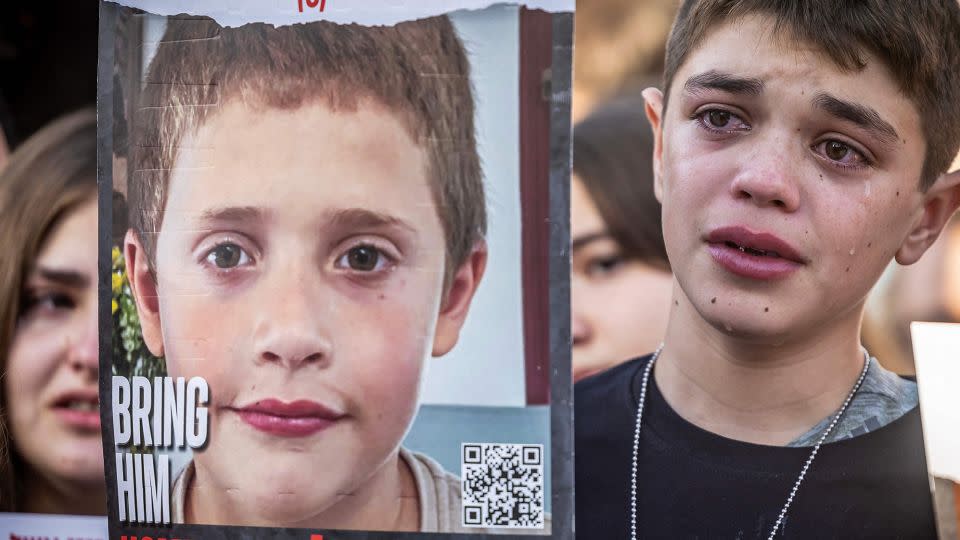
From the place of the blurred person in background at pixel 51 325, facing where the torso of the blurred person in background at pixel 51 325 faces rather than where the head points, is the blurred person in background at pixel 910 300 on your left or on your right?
on your left

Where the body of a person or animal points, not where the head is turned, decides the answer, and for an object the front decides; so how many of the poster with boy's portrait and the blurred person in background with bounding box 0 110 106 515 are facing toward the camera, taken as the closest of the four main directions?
2

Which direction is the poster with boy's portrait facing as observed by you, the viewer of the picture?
facing the viewer

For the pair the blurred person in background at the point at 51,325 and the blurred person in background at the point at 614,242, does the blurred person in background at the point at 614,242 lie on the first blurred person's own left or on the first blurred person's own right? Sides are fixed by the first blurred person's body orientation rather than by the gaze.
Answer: on the first blurred person's own left

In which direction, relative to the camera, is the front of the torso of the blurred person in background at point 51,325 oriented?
toward the camera

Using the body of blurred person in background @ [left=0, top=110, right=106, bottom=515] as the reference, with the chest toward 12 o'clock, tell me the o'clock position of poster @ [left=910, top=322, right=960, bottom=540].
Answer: The poster is roughly at 10 o'clock from the blurred person in background.

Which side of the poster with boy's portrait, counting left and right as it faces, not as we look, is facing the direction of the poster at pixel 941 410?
left

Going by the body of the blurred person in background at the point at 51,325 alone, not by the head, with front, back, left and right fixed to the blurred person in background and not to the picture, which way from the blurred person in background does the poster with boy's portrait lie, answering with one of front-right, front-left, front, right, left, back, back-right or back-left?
front-left
